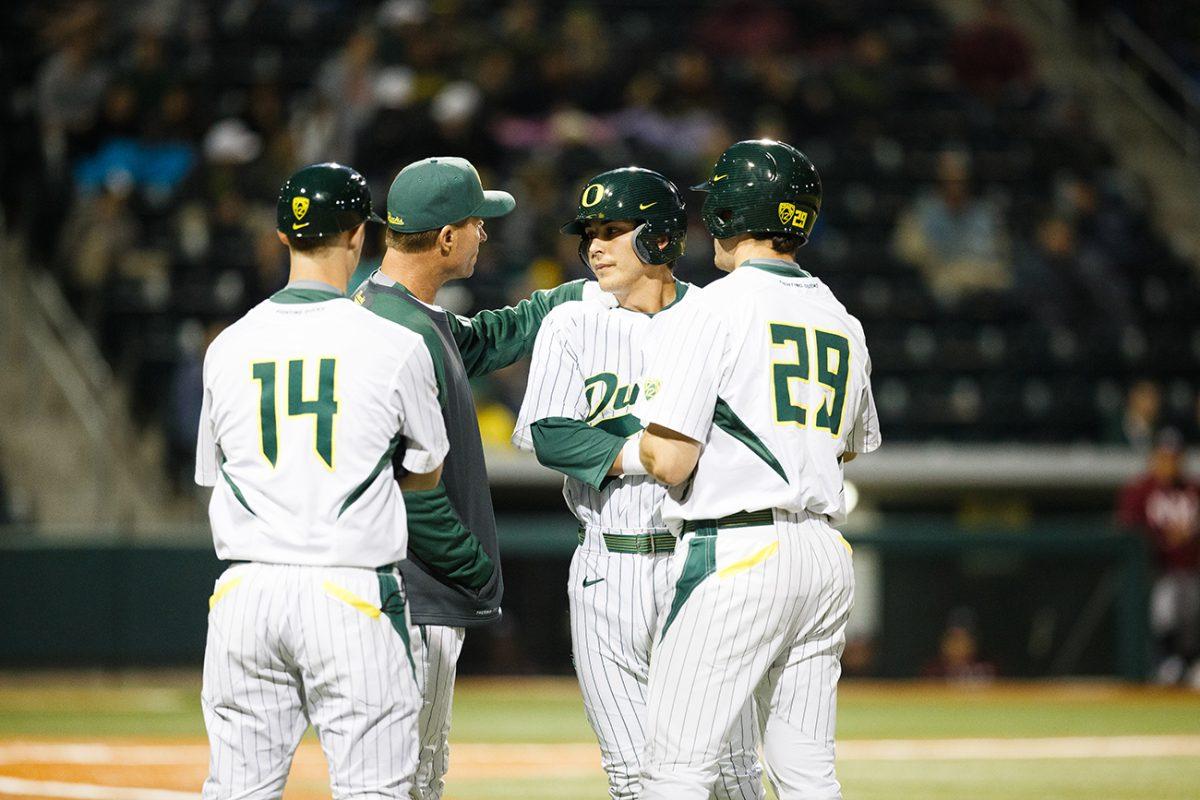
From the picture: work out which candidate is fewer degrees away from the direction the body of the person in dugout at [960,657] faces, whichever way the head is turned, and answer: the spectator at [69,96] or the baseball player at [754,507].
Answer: the baseball player

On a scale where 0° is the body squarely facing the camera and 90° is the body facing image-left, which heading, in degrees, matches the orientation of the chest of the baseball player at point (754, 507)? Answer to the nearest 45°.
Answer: approximately 135°

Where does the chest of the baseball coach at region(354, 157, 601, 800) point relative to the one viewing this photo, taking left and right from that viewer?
facing to the right of the viewer

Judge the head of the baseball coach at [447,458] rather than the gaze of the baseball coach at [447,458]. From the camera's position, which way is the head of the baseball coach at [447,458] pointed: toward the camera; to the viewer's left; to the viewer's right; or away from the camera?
to the viewer's right

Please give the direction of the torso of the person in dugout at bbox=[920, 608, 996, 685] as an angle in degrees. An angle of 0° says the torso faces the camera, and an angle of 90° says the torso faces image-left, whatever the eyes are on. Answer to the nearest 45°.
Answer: approximately 0°

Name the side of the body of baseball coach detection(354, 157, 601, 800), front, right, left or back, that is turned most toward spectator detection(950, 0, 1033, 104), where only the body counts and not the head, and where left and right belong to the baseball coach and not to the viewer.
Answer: left

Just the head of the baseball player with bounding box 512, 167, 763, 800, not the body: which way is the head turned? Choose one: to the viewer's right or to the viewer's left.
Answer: to the viewer's left

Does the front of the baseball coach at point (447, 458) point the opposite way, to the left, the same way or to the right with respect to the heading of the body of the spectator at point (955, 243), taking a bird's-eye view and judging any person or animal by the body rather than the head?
to the left

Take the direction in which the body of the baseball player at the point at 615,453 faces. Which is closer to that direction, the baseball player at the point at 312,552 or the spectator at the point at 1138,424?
the baseball player

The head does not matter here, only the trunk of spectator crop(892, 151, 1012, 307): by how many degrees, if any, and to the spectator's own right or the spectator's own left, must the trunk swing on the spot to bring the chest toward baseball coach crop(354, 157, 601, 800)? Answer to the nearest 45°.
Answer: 0° — they already face them

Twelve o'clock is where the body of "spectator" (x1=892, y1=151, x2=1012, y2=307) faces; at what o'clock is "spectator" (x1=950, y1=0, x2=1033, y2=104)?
"spectator" (x1=950, y1=0, x2=1033, y2=104) is roughly at 6 o'clock from "spectator" (x1=892, y1=151, x2=1012, y2=307).
